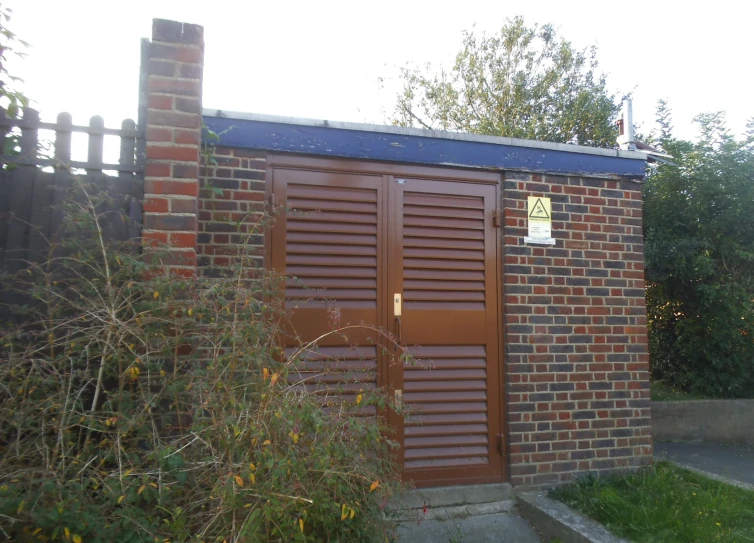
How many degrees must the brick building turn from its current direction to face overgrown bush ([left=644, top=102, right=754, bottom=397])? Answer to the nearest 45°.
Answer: approximately 135° to its left

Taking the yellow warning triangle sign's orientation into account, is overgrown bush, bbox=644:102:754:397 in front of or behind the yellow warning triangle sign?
behind

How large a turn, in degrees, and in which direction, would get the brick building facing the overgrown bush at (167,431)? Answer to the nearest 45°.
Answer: approximately 45° to its right

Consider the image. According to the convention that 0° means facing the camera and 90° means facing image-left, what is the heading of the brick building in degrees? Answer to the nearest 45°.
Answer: approximately 0°

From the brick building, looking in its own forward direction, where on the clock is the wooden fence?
The wooden fence is roughly at 2 o'clock from the brick building.

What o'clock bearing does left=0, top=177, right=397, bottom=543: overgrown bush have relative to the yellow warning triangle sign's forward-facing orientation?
The overgrown bush is roughly at 1 o'clock from the yellow warning triangle sign.
